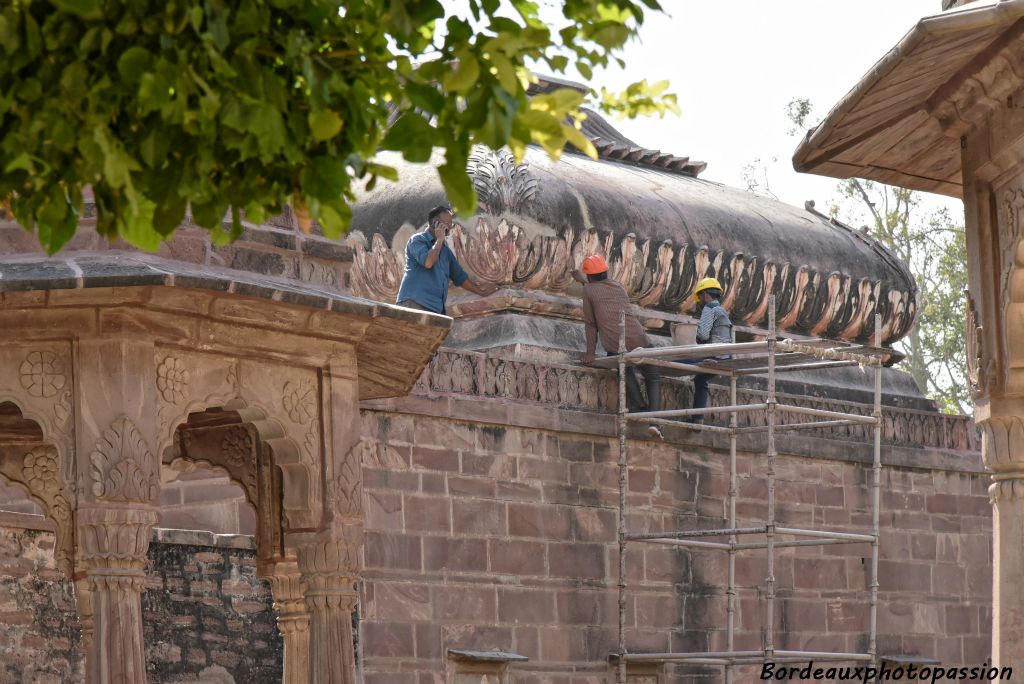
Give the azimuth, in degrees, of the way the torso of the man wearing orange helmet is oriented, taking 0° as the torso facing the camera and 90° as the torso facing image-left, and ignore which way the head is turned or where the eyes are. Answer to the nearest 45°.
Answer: approximately 135°

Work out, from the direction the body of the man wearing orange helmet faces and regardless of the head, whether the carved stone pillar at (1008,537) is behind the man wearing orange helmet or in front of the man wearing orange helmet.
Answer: behind

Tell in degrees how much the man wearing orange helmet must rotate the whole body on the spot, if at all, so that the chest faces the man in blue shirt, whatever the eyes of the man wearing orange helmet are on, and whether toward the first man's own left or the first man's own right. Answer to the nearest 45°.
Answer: approximately 90° to the first man's own left

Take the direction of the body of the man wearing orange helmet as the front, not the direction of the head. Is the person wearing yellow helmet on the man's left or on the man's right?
on the man's right

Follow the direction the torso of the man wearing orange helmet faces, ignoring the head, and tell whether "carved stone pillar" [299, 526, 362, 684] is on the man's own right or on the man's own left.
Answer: on the man's own left

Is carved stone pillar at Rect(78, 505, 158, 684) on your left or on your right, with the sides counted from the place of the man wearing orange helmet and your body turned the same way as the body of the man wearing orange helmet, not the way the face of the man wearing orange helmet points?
on your left

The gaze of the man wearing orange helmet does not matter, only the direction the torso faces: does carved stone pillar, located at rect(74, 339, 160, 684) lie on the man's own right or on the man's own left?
on the man's own left
